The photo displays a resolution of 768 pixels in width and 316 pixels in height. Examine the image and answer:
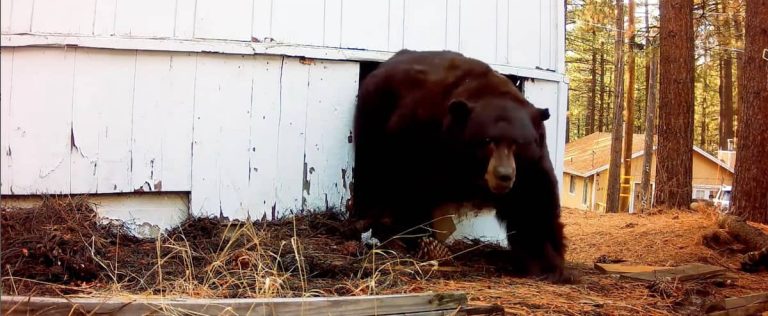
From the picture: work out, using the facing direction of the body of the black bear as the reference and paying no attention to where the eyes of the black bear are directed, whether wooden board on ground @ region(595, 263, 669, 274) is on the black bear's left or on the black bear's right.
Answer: on the black bear's left

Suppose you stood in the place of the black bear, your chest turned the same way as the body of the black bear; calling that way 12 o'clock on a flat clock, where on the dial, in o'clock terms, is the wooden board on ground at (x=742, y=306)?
The wooden board on ground is roughly at 11 o'clock from the black bear.

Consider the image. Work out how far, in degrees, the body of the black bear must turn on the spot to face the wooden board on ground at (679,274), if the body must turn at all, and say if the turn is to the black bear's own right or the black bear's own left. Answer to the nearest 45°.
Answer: approximately 45° to the black bear's own left

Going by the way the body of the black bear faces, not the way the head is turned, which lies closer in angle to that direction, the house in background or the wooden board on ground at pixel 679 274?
the wooden board on ground

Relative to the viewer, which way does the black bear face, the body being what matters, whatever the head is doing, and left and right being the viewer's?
facing the viewer and to the right of the viewer

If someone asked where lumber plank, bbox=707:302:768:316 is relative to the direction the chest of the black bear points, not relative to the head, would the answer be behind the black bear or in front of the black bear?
in front

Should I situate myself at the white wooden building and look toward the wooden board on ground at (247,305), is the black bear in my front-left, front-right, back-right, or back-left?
front-left

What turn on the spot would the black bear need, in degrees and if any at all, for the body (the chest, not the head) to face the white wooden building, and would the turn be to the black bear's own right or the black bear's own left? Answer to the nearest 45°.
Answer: approximately 135° to the black bear's own right
